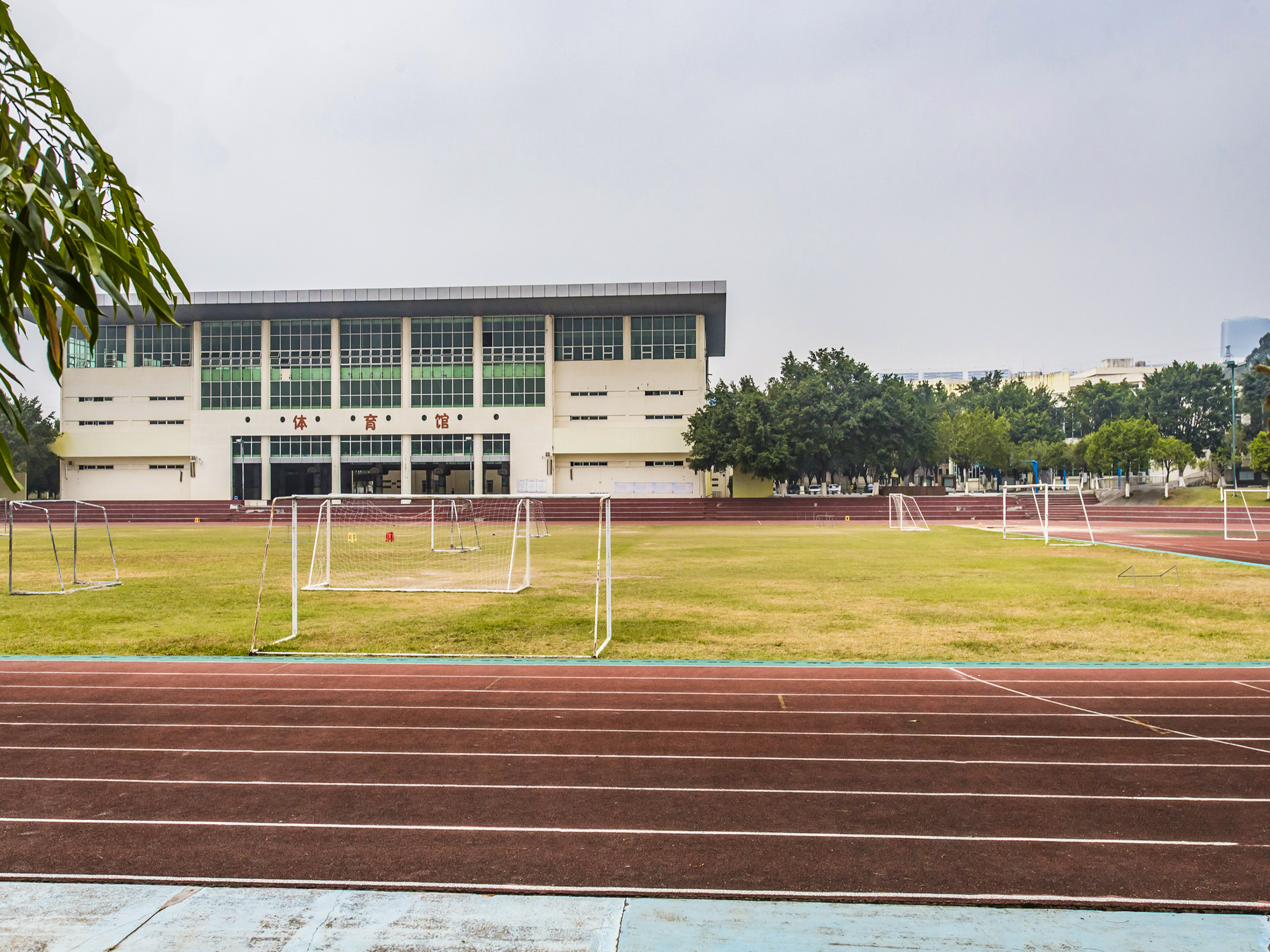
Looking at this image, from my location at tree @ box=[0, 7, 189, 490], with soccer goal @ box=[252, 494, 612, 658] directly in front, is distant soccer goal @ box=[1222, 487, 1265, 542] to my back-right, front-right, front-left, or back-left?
front-right

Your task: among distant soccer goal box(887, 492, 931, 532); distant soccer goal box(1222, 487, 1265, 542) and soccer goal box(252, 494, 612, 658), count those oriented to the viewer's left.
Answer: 2

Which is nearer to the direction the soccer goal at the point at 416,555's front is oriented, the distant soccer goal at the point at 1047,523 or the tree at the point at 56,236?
the distant soccer goal

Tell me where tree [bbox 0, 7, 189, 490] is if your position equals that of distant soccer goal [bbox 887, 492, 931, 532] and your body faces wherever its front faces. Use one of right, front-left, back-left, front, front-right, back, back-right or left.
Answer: left

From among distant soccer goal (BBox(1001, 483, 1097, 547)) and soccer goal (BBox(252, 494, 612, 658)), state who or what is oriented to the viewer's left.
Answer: the distant soccer goal

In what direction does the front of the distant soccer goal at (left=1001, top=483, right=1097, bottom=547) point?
to the viewer's left

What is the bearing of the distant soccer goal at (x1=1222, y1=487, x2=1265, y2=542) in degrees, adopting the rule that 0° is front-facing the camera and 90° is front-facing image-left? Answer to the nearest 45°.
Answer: approximately 90°

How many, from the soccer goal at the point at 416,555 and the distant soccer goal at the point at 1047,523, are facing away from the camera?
1

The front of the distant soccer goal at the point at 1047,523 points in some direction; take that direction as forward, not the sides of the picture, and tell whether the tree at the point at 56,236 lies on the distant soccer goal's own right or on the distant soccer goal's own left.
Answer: on the distant soccer goal's own left

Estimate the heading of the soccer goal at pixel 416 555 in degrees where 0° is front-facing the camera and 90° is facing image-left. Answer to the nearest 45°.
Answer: approximately 180°

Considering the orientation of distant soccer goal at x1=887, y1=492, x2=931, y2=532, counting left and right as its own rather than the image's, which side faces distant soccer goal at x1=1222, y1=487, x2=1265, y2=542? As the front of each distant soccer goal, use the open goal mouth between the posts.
back

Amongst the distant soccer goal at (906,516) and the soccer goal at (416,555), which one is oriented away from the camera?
the soccer goal

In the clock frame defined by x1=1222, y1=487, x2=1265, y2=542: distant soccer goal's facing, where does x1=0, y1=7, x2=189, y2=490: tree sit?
The tree is roughly at 9 o'clock from the distant soccer goal.

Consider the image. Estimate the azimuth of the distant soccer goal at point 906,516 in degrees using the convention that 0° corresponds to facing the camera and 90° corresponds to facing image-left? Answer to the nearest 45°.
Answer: approximately 90°

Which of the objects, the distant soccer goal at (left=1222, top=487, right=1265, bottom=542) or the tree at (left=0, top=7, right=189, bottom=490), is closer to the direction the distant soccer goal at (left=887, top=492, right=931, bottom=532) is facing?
the tree
